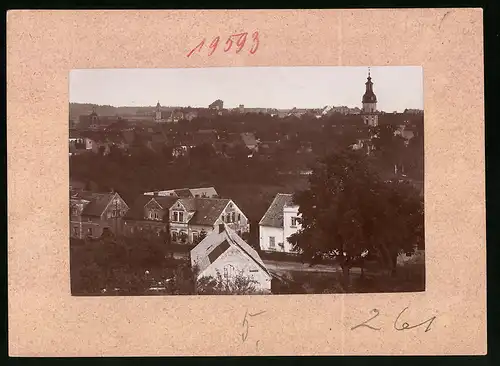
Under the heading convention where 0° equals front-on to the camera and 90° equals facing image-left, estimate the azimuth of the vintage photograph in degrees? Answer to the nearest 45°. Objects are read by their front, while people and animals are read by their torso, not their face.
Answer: approximately 0°
